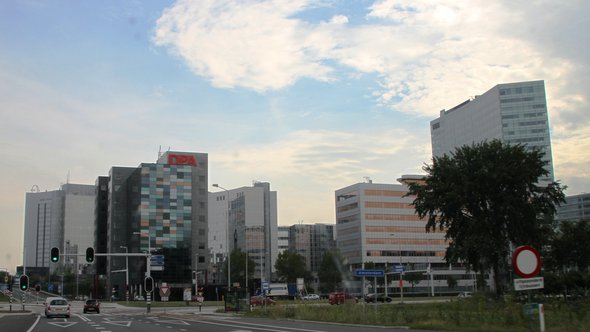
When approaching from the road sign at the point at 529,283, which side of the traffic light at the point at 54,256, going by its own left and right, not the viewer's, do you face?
front

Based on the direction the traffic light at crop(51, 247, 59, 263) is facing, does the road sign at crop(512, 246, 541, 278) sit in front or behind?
in front

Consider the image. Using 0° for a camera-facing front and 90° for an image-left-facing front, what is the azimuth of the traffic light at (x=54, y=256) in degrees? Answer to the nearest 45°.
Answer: approximately 0°

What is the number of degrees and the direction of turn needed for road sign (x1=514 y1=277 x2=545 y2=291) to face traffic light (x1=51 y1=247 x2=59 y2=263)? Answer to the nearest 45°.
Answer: approximately 135° to its right

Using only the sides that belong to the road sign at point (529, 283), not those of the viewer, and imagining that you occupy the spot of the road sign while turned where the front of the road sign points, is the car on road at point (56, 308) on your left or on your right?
on your right
